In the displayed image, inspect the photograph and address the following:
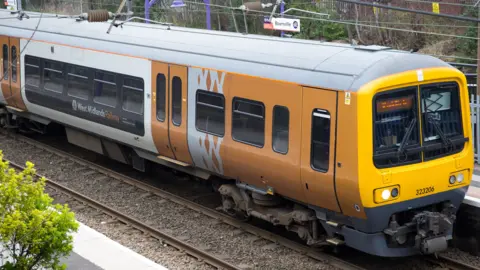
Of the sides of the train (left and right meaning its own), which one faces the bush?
right

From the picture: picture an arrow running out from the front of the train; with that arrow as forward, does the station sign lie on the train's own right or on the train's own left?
on the train's own left

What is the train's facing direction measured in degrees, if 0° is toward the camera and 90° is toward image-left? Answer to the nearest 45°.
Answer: approximately 315°
